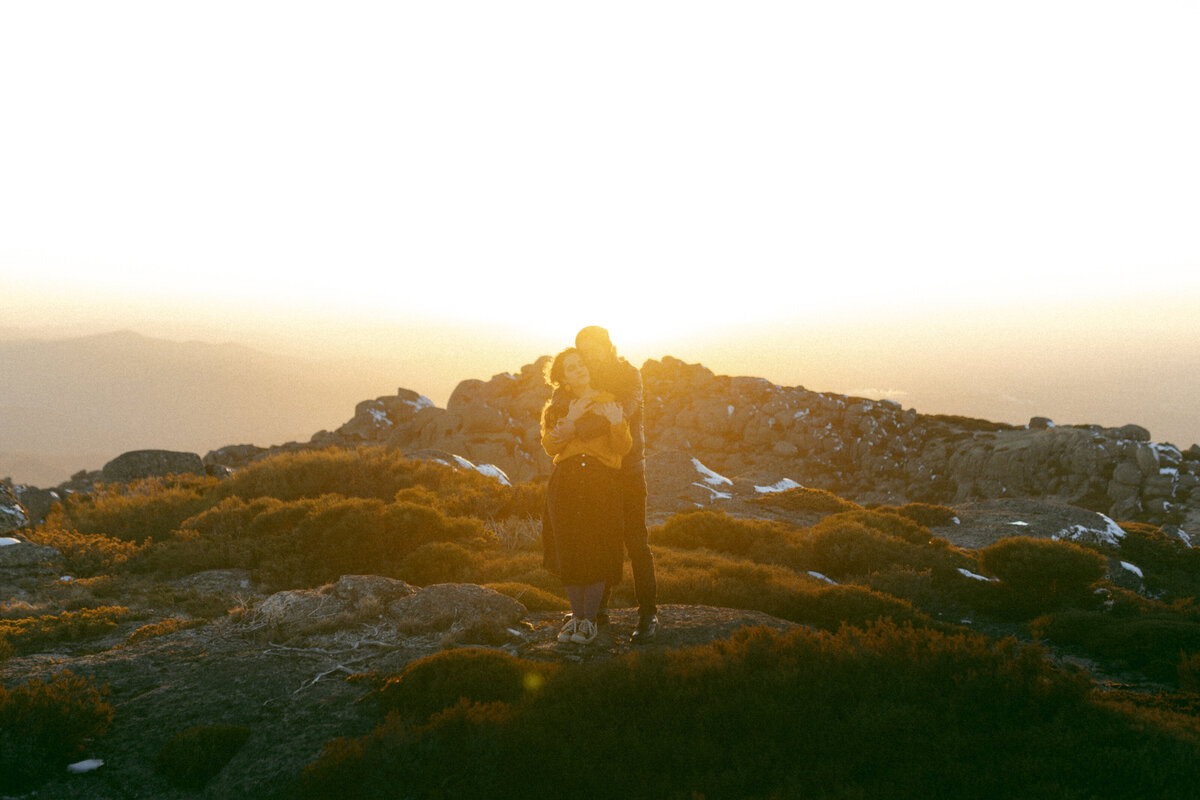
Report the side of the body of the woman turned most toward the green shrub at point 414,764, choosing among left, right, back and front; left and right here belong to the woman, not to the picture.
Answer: front

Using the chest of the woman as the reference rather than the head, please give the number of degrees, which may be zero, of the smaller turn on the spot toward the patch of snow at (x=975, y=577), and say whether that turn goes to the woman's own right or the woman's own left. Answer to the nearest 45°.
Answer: approximately 135° to the woman's own left

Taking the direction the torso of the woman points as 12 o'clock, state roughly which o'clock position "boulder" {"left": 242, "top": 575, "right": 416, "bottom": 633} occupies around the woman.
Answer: The boulder is roughly at 4 o'clock from the woman.

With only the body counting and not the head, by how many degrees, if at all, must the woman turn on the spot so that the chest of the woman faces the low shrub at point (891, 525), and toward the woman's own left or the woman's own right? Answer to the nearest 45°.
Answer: approximately 135° to the woman's own left

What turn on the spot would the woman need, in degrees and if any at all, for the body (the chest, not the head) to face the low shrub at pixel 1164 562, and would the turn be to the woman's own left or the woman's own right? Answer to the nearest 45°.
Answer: approximately 135° to the woman's own left

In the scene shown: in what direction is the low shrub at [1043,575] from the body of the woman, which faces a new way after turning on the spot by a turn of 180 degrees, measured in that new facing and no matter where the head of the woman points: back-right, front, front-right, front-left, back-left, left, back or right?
front-right

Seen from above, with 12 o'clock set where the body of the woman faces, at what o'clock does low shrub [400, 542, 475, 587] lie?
The low shrub is roughly at 5 o'clock from the woman.

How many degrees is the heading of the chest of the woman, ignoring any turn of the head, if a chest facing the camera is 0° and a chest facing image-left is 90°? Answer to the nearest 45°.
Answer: approximately 0°

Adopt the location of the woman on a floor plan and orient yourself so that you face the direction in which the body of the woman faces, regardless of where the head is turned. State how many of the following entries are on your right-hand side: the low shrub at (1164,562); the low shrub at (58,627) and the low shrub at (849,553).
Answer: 1

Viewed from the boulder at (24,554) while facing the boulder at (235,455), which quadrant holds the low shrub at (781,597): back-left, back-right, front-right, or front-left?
back-right

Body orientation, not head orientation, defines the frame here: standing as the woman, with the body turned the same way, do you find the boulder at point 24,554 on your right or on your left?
on your right
